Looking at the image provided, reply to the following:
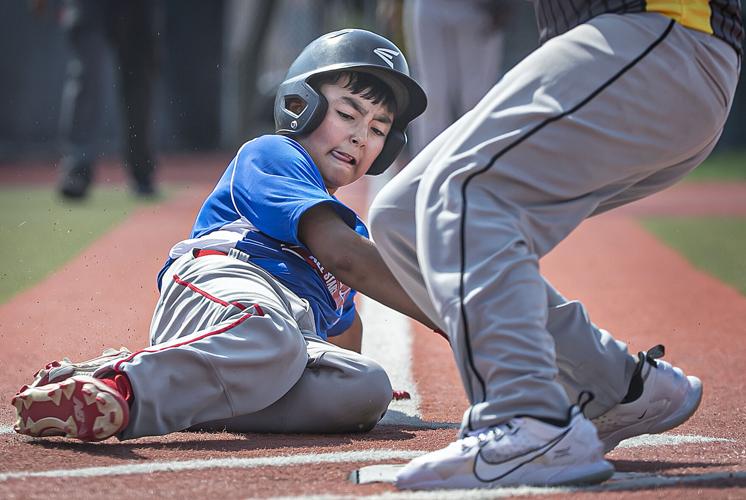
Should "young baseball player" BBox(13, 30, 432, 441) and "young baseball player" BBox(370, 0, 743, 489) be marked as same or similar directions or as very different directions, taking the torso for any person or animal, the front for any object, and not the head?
very different directions

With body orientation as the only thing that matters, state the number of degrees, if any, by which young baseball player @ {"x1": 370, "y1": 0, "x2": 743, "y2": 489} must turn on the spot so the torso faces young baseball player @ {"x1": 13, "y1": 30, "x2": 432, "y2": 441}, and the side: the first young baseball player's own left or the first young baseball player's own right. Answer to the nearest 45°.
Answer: approximately 45° to the first young baseball player's own right

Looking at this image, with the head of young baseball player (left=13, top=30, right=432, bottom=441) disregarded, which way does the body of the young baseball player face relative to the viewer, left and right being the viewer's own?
facing the viewer and to the right of the viewer

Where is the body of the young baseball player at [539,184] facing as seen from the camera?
to the viewer's left

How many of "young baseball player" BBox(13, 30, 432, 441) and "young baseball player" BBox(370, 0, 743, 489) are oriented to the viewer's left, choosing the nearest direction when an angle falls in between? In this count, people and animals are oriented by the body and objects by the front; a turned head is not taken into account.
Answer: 1

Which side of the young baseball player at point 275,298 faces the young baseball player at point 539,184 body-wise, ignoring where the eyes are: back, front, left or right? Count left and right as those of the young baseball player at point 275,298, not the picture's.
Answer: front

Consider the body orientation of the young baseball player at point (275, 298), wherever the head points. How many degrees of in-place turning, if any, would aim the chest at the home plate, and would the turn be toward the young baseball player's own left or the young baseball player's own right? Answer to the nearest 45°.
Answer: approximately 45° to the young baseball player's own right
